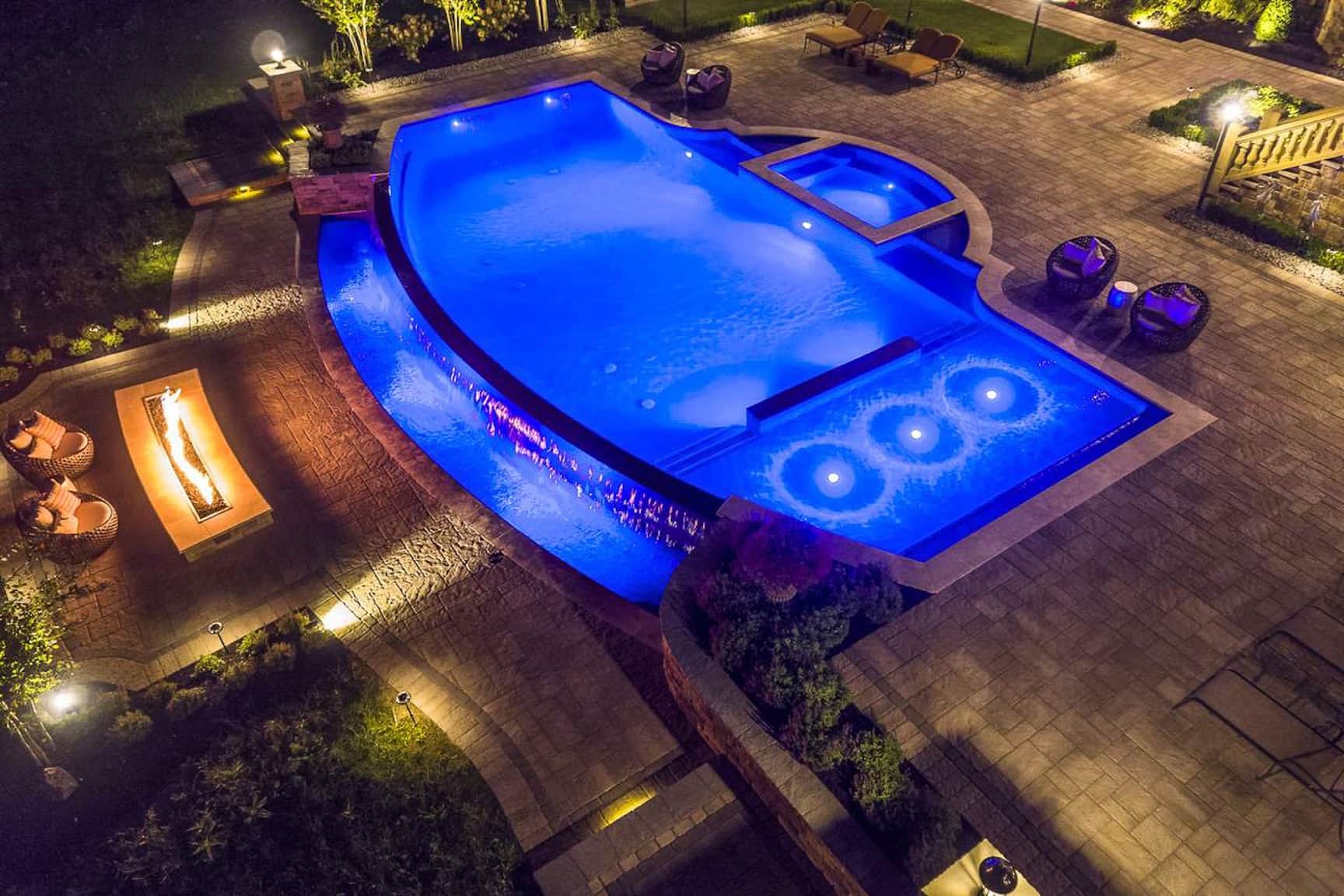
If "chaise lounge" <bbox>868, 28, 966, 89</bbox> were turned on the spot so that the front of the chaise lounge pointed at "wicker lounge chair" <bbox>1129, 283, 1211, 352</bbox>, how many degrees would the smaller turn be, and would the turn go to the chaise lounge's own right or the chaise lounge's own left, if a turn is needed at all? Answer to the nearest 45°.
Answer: approximately 45° to the chaise lounge's own left

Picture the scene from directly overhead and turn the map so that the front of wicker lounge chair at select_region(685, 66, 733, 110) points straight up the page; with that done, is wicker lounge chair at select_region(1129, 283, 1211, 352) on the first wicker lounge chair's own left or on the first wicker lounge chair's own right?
on the first wicker lounge chair's own left

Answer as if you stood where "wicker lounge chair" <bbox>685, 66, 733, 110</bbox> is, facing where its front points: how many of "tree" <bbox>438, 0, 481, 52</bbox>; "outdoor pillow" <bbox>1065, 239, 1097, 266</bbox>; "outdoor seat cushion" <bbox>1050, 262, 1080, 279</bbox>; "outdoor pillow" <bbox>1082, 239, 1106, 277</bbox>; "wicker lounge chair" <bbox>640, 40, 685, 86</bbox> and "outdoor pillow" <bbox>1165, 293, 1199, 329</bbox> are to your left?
4

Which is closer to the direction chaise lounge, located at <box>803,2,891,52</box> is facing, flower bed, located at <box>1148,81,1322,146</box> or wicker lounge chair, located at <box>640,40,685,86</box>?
the wicker lounge chair

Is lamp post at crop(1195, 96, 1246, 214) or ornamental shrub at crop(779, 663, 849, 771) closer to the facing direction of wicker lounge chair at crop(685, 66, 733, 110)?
the ornamental shrub

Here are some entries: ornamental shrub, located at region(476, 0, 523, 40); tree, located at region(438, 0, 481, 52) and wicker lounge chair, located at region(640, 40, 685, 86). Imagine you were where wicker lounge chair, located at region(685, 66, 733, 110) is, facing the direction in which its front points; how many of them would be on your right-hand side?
3

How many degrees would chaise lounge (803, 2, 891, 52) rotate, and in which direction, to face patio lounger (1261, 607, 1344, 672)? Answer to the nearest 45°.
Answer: approximately 45° to its left

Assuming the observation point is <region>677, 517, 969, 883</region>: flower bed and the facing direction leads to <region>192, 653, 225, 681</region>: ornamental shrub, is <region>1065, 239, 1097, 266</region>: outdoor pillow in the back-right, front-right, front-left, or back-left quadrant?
back-right

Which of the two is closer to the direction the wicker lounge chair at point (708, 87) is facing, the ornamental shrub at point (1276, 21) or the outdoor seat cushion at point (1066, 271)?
the outdoor seat cushion

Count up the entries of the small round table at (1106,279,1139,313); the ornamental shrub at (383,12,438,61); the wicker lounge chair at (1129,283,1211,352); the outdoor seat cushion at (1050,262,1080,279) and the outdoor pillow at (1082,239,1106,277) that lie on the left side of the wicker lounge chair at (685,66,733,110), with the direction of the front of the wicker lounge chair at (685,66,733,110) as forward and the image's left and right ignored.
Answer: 4
